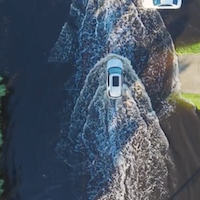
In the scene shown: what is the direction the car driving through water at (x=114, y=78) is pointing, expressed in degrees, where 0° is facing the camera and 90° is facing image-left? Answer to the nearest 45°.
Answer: approximately 180°
